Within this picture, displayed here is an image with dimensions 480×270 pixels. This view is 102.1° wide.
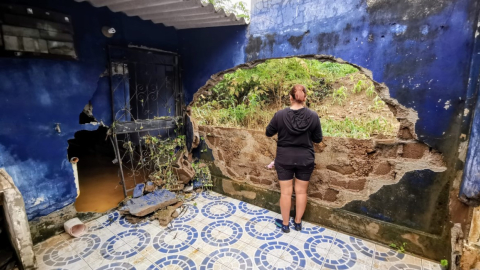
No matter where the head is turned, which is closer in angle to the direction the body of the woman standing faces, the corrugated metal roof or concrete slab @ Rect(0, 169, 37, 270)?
the corrugated metal roof

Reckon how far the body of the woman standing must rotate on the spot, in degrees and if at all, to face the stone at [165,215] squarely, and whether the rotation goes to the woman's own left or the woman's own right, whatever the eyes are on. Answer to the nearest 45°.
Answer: approximately 90° to the woman's own left

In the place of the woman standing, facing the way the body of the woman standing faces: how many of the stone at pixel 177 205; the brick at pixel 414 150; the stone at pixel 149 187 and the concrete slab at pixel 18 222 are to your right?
1

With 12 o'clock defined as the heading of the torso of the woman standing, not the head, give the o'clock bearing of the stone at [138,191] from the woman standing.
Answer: The stone is roughly at 9 o'clock from the woman standing.

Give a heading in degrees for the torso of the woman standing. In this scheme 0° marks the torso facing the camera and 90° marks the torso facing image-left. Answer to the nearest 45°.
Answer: approximately 180°

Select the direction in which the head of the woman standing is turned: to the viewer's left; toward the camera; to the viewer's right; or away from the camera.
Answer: away from the camera

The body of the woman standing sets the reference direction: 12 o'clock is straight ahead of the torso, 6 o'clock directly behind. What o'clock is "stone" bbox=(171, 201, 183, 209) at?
The stone is roughly at 9 o'clock from the woman standing.

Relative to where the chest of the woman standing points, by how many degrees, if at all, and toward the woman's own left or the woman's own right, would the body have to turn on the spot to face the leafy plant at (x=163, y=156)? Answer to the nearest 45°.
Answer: approximately 90° to the woman's own left

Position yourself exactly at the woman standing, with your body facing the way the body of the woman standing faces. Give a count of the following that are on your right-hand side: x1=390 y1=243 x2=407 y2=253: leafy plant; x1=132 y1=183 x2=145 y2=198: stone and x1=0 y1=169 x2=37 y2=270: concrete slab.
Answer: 1

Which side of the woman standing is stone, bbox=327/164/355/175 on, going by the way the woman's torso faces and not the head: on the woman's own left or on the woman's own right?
on the woman's own right

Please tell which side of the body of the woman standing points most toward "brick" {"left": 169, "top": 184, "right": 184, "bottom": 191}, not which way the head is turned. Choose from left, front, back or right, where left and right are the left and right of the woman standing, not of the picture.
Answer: left

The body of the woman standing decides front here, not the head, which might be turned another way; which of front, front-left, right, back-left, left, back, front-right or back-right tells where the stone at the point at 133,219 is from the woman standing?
left

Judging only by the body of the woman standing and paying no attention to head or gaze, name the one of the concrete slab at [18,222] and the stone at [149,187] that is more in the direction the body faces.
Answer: the stone

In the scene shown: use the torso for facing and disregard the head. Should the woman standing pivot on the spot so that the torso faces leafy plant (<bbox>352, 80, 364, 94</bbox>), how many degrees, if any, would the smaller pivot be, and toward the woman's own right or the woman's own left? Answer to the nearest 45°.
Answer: approximately 45° to the woman's own right

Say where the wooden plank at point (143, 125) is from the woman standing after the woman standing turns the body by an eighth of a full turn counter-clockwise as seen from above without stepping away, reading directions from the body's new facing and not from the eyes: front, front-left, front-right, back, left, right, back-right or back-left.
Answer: front-left
